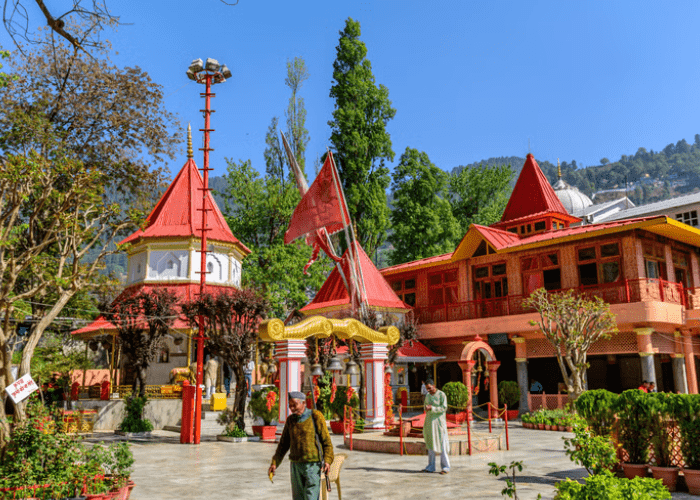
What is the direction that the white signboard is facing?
toward the camera

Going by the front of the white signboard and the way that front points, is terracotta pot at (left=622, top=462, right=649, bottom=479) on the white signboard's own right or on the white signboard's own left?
on the white signboard's own left

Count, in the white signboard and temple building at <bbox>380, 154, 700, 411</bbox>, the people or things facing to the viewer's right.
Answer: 0

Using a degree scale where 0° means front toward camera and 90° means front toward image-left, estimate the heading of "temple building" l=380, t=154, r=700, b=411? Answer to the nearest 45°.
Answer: approximately 45°

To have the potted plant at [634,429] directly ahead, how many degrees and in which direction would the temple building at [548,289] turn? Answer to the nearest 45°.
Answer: approximately 45° to its left

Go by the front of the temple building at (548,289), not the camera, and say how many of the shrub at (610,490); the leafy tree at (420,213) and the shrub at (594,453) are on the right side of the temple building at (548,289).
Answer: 1

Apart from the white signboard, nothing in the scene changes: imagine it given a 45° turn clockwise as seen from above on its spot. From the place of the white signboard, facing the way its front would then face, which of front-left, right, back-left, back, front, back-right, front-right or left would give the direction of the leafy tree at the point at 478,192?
back

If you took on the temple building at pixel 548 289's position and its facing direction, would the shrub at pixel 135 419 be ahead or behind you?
ahead

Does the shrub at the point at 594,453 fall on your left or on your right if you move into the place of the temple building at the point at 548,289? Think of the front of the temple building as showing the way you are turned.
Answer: on your left

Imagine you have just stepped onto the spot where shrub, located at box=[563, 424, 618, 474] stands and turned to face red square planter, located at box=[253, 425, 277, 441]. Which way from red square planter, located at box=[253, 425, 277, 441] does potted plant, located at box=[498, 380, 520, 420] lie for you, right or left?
right

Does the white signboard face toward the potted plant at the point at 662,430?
no

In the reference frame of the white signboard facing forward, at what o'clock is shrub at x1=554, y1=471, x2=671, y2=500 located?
The shrub is roughly at 11 o'clock from the white signboard.

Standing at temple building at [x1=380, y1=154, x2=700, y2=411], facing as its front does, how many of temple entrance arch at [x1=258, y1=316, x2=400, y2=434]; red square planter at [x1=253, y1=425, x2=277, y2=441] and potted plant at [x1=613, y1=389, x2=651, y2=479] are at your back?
0

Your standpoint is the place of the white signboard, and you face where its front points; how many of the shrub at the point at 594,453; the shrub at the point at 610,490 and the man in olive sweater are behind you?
0

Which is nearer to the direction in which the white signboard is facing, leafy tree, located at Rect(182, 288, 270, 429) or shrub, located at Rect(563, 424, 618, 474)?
the shrub

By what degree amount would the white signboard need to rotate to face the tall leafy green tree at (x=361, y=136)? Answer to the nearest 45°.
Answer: approximately 135° to its left
